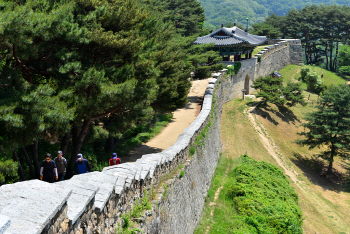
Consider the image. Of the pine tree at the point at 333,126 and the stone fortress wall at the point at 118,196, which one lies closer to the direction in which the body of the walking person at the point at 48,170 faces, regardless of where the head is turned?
the stone fortress wall

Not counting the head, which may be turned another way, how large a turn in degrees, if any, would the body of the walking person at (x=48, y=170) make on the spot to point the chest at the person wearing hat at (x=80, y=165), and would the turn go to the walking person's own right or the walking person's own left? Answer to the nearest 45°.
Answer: approximately 90° to the walking person's own left

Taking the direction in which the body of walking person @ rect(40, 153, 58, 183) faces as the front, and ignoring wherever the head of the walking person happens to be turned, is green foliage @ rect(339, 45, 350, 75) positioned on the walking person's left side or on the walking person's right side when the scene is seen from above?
on the walking person's left side

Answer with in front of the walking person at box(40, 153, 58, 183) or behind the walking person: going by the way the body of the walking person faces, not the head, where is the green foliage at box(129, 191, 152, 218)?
in front

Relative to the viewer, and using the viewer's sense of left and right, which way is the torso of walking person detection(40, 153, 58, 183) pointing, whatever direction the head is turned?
facing the viewer

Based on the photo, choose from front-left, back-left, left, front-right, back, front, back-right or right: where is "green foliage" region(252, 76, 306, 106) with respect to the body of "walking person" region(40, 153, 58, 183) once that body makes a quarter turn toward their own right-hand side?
back-right

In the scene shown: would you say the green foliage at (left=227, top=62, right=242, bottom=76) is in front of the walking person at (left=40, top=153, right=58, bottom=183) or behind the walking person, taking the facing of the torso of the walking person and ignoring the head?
behind

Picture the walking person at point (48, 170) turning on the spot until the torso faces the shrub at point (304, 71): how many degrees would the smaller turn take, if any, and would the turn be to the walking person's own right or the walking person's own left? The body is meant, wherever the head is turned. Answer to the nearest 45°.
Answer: approximately 135° to the walking person's own left

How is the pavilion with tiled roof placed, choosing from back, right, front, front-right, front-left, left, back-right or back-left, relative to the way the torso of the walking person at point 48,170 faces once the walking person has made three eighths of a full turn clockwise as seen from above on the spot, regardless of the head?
right

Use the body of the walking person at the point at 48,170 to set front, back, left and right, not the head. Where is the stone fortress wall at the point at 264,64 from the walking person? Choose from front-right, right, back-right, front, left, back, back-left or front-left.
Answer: back-left

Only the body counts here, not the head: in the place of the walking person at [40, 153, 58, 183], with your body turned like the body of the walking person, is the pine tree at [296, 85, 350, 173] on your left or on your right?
on your left

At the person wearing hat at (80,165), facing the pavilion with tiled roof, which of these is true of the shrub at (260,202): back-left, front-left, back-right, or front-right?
front-right
